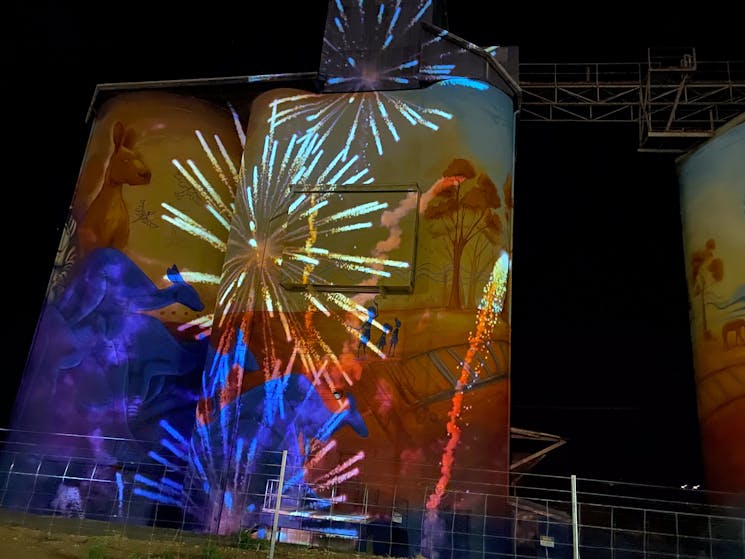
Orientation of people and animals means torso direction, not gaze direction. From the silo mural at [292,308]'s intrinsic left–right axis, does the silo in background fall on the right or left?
on its left

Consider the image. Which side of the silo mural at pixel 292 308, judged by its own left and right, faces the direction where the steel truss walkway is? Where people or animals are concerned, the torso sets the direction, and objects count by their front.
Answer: left

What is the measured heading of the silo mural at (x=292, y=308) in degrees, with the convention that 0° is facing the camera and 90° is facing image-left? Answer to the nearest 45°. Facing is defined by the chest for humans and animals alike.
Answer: approximately 0°
